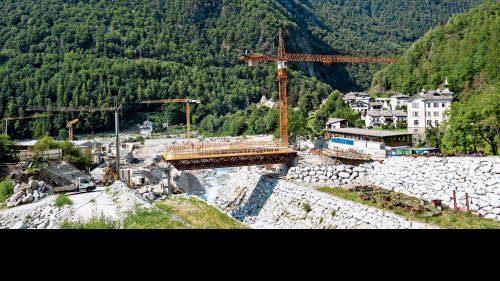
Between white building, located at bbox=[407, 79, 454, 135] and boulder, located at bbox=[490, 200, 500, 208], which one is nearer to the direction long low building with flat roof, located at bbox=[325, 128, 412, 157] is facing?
the boulder

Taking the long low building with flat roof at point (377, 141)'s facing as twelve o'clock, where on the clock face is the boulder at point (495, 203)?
The boulder is roughly at 10 o'clock from the long low building with flat roof.

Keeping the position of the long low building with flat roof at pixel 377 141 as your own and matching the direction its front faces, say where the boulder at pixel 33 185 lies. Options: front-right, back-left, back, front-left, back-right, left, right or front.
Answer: front

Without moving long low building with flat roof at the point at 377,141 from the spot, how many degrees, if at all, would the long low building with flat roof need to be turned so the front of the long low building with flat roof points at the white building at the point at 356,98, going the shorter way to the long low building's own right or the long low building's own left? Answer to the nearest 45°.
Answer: approximately 135° to the long low building's own right

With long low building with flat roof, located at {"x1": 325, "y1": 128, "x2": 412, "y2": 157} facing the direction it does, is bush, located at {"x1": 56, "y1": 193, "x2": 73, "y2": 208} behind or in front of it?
in front

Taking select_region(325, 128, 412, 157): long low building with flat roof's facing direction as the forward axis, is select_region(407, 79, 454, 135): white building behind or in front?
behind

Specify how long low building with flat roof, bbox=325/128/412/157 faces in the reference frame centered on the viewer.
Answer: facing the viewer and to the left of the viewer

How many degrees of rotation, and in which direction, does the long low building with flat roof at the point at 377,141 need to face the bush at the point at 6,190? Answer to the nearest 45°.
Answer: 0° — it already faces it

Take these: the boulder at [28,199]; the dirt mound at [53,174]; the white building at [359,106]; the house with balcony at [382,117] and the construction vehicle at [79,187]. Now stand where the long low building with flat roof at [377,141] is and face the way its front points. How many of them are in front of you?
3

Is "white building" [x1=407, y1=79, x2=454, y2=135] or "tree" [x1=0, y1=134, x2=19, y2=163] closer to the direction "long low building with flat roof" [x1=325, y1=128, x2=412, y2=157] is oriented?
the tree

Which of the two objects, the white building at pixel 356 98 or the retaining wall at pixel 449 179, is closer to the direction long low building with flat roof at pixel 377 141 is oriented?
the retaining wall

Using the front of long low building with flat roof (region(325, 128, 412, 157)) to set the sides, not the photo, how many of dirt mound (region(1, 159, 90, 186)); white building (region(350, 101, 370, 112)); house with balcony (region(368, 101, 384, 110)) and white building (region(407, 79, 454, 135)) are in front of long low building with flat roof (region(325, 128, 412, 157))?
1

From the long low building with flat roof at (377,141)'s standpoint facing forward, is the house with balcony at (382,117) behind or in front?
behind

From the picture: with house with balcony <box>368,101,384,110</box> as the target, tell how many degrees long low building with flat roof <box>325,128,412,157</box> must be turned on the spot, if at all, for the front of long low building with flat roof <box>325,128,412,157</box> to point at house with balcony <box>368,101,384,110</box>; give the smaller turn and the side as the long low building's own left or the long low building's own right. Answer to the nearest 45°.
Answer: approximately 135° to the long low building's own right

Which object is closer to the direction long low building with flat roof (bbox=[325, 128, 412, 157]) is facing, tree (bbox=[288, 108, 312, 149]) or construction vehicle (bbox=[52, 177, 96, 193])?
the construction vehicle
